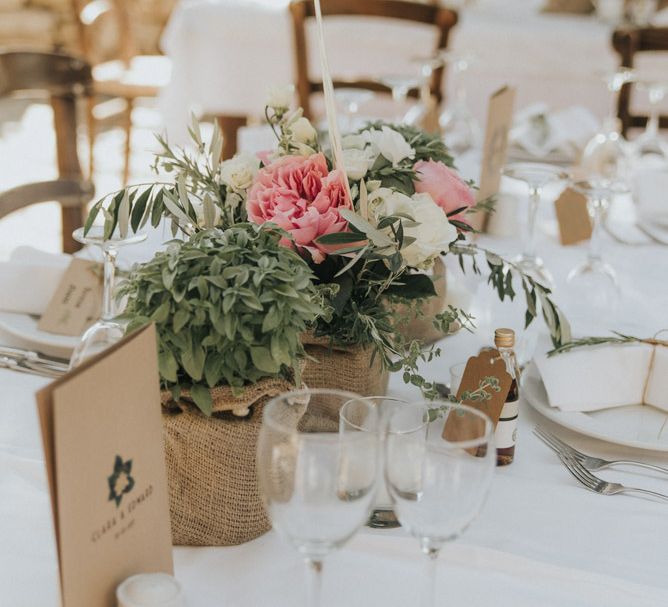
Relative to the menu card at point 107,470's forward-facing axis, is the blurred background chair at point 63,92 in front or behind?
behind

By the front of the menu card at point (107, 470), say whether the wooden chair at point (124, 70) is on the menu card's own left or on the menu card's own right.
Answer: on the menu card's own left

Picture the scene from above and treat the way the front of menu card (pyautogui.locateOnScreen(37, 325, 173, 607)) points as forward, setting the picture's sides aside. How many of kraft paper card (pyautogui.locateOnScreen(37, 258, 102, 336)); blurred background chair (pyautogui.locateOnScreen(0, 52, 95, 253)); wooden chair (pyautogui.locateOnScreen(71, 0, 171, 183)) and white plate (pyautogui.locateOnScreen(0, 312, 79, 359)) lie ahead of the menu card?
0

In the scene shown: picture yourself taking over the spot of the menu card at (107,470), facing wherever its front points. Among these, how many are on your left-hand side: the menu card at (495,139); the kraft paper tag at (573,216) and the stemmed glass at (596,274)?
3

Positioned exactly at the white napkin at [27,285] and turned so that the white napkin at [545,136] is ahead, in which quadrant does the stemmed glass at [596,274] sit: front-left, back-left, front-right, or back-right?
front-right

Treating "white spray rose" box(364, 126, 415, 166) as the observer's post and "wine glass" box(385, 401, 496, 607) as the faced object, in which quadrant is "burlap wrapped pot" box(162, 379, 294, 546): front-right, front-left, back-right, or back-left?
front-right

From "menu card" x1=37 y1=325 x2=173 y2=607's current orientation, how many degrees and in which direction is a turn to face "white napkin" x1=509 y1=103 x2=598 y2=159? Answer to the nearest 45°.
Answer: approximately 90° to its left

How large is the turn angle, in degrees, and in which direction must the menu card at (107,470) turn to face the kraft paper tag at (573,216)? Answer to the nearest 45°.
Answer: approximately 90° to its left

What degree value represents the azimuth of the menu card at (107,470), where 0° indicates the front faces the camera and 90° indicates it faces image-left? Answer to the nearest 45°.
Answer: approximately 315°

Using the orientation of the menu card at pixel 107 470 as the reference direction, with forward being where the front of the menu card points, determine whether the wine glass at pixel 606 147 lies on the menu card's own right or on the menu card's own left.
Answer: on the menu card's own left

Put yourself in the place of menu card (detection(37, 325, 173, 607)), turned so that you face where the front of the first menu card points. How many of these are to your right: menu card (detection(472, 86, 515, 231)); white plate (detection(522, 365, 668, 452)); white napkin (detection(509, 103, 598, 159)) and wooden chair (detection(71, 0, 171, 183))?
0

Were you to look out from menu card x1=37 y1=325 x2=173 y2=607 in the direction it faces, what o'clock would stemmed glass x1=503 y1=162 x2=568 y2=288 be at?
The stemmed glass is roughly at 9 o'clock from the menu card.

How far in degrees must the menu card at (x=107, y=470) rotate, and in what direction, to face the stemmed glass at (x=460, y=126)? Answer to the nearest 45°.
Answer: approximately 90° to its left
